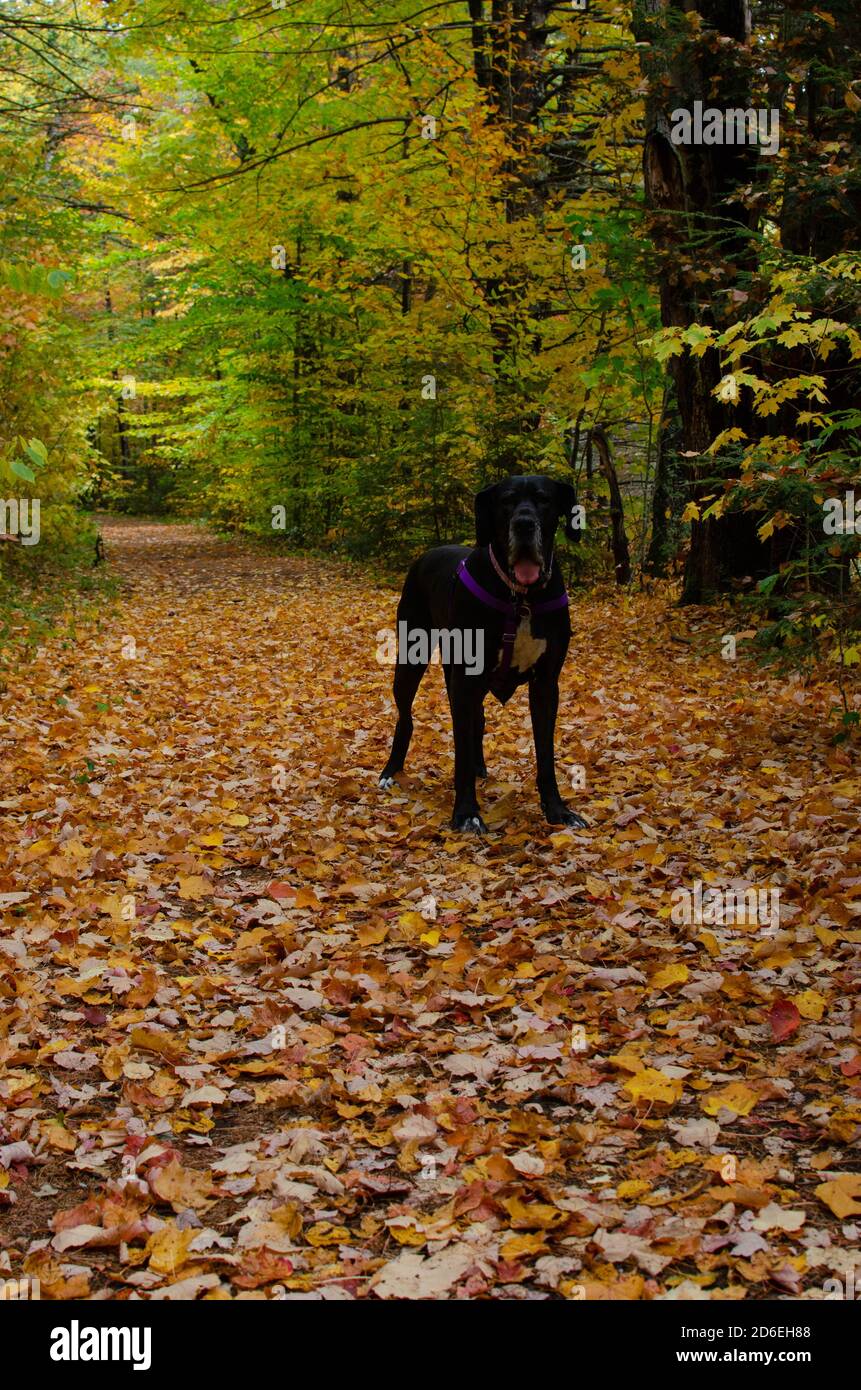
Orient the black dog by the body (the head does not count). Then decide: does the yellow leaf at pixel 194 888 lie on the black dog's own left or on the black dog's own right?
on the black dog's own right

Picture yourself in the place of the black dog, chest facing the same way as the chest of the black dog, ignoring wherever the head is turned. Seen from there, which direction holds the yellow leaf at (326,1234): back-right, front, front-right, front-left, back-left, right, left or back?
front-right

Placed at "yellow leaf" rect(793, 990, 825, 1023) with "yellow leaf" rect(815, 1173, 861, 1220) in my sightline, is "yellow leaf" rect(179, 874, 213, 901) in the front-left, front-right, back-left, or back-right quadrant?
back-right

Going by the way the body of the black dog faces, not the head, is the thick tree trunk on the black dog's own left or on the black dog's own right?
on the black dog's own left

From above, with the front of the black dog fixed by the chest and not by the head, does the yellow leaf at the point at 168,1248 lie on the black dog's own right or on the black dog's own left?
on the black dog's own right

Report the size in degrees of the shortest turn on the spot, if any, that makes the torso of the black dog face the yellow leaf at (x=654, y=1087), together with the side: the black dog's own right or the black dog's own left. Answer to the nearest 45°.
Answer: approximately 45° to the black dog's own right

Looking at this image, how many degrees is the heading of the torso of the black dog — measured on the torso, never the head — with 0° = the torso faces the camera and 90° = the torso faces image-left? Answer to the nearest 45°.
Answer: approximately 315°

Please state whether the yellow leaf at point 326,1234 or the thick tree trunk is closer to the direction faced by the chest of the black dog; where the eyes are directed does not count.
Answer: the yellow leaf
